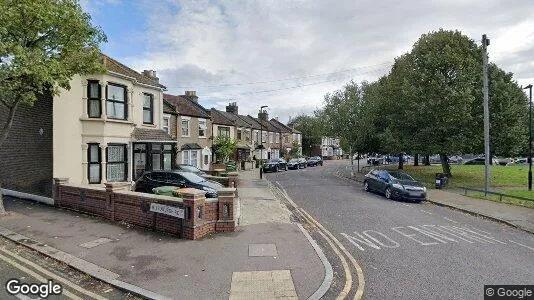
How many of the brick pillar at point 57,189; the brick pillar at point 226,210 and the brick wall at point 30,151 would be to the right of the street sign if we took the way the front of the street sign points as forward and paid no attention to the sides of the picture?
2

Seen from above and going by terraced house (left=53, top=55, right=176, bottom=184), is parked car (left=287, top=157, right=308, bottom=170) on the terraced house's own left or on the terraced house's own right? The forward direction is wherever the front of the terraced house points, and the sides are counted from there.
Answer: on the terraced house's own left

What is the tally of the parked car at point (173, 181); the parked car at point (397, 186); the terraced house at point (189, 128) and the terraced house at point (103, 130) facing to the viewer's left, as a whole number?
0

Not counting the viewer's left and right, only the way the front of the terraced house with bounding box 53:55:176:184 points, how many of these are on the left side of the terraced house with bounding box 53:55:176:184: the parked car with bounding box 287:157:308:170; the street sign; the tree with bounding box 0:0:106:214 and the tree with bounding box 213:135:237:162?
2

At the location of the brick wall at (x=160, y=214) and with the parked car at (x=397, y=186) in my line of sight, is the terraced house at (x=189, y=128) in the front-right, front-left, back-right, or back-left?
front-left

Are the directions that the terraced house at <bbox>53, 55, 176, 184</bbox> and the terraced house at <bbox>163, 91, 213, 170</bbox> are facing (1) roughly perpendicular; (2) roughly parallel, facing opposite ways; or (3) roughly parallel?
roughly parallel

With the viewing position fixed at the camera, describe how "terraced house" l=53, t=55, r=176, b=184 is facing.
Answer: facing the viewer and to the right of the viewer

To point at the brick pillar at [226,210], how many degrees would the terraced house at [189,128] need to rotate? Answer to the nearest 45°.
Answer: approximately 45° to its right

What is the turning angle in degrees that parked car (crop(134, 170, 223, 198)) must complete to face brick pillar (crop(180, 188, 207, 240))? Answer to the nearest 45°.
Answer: approximately 45° to its right

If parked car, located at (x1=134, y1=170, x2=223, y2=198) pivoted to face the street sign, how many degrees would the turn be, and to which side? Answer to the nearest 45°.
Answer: approximately 45° to its right

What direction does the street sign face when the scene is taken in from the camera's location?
facing the viewer and to the left of the viewer

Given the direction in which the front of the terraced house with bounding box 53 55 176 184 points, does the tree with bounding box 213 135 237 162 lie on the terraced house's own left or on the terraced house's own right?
on the terraced house's own left

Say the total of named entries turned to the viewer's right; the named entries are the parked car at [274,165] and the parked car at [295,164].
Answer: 0

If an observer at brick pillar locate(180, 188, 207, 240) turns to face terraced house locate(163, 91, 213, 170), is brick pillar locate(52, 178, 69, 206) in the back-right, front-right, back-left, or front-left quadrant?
front-left

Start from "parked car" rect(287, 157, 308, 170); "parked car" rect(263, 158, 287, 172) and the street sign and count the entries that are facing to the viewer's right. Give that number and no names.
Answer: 0
